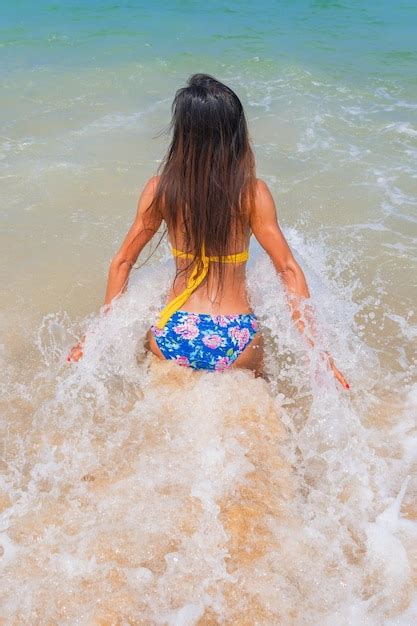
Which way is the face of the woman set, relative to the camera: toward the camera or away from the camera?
away from the camera

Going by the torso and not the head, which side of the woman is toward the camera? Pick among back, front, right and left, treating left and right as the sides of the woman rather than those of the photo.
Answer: back
